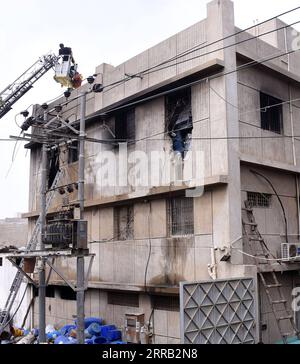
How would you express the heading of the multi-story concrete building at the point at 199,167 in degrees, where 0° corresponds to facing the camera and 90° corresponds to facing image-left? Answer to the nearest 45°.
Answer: approximately 45°
